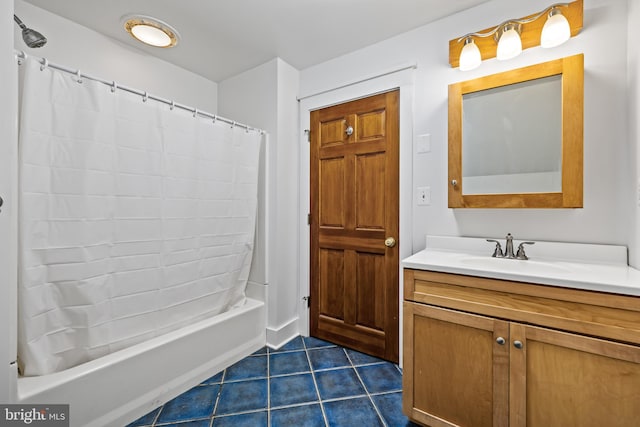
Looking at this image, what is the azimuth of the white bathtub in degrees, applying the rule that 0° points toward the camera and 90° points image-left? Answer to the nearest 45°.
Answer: approximately 315°

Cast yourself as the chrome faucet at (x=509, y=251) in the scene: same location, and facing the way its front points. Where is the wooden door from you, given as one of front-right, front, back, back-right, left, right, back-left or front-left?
right

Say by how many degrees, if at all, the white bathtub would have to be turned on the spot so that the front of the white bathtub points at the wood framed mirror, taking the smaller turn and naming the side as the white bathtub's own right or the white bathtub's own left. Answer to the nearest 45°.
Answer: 0° — it already faces it

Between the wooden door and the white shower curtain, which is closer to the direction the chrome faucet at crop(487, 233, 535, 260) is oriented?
the white shower curtain

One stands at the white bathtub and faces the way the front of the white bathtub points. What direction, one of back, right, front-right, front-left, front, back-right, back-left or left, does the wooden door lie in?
front-left

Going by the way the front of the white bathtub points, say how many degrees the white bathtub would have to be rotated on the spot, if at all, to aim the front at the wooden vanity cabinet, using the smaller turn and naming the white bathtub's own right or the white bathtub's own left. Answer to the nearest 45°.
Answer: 0° — it already faces it
